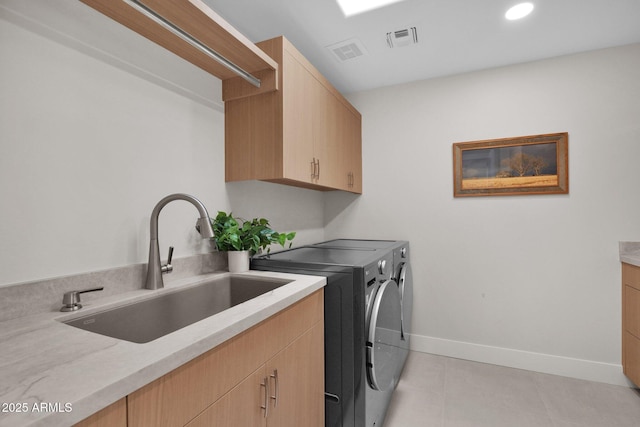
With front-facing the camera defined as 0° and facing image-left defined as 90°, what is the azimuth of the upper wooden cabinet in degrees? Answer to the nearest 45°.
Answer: approximately 315°

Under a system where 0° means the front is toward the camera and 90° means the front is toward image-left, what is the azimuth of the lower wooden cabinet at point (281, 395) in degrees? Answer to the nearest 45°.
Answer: approximately 315°

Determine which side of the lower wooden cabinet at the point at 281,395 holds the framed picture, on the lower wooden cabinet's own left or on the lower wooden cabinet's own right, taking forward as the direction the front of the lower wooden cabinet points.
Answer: on the lower wooden cabinet's own left

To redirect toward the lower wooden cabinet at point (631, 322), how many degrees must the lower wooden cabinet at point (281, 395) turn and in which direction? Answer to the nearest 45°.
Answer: approximately 45° to its left
